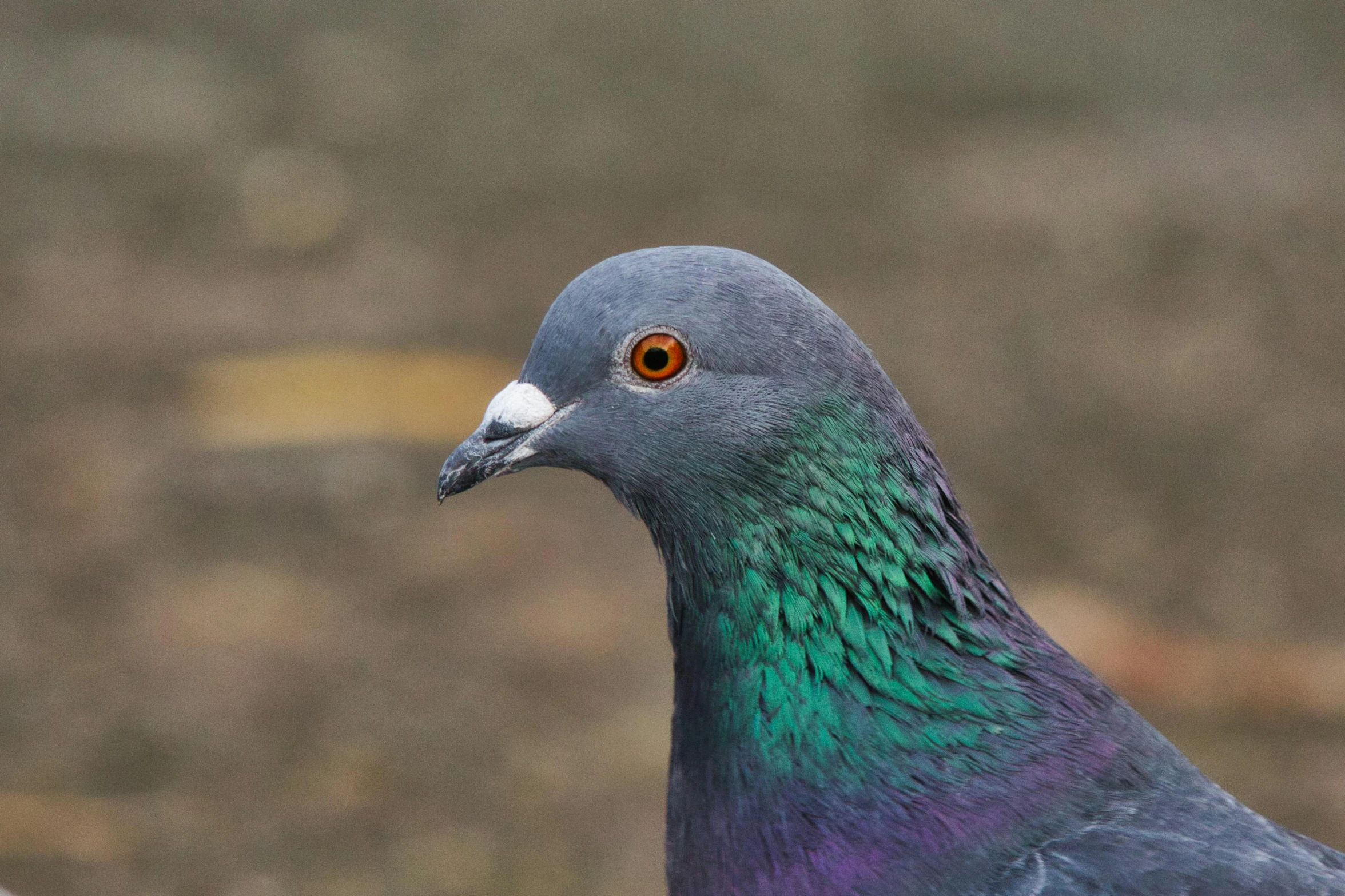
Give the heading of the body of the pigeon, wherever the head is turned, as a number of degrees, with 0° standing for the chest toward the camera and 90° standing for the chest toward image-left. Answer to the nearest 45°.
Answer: approximately 90°
